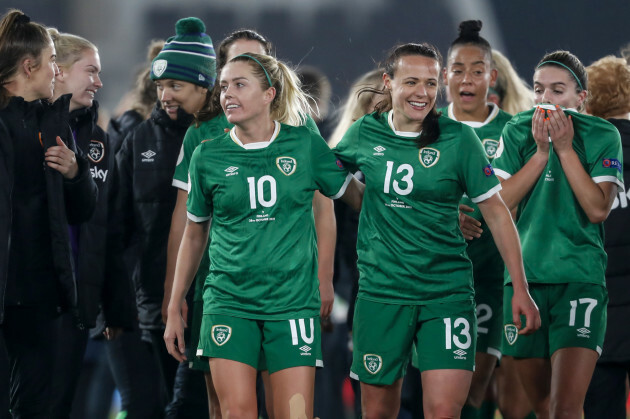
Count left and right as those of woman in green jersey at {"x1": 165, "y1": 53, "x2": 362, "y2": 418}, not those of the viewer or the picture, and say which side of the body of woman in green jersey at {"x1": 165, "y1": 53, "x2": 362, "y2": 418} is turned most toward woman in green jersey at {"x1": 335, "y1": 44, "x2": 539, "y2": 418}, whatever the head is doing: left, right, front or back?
left

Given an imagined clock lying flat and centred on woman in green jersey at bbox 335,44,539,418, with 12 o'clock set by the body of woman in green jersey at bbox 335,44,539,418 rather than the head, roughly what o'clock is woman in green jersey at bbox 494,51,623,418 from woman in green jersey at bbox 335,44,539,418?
woman in green jersey at bbox 494,51,623,418 is roughly at 8 o'clock from woman in green jersey at bbox 335,44,539,418.

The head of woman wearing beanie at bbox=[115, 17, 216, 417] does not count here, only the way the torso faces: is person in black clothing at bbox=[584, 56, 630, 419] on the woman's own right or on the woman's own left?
on the woman's own left

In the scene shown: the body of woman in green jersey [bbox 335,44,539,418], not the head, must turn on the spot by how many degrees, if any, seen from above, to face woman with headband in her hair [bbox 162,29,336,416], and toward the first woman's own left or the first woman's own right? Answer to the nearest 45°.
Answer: approximately 90° to the first woman's own right

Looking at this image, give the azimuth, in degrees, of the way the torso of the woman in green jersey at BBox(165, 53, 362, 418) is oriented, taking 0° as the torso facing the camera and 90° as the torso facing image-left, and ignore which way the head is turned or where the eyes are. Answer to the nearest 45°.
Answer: approximately 0°

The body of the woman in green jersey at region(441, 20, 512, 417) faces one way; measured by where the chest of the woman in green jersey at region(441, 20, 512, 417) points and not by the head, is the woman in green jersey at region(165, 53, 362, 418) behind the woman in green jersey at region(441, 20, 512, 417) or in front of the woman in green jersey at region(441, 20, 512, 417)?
in front

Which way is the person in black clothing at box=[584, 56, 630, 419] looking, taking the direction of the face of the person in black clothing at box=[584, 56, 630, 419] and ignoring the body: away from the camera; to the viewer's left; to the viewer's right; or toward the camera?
away from the camera

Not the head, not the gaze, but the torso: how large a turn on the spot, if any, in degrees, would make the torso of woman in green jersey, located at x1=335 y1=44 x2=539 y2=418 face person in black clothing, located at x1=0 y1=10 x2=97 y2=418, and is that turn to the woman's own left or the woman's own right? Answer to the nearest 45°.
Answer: approximately 90° to the woman's own right

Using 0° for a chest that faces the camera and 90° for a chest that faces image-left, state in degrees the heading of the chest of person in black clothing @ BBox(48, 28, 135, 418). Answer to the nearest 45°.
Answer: approximately 315°
